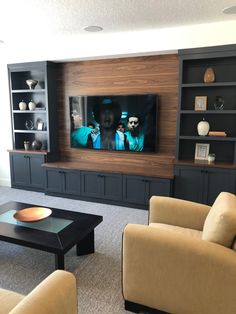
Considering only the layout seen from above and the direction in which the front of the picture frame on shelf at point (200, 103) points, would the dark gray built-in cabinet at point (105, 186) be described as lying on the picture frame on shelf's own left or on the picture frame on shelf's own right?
on the picture frame on shelf's own right

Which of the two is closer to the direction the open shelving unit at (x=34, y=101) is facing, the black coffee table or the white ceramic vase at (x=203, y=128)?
the black coffee table

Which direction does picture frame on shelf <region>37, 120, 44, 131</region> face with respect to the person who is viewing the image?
facing the viewer

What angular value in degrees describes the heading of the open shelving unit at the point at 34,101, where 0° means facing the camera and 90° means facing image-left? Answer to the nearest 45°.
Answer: approximately 45°

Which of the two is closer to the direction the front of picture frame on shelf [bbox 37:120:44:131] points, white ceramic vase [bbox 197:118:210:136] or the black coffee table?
the black coffee table

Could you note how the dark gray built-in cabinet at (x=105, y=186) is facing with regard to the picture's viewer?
facing the viewer and to the left of the viewer

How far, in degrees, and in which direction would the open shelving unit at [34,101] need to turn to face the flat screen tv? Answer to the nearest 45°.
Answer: approximately 90° to its left

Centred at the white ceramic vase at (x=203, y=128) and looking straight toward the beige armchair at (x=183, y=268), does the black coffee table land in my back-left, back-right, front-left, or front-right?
front-right

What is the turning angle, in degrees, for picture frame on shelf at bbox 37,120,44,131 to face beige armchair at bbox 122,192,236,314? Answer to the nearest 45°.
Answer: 0° — it already faces it

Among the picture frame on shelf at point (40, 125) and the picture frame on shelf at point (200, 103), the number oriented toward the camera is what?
2

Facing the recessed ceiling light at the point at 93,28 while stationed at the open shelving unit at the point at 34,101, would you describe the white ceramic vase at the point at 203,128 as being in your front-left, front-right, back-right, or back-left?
front-left

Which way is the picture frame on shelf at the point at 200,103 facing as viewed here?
toward the camera

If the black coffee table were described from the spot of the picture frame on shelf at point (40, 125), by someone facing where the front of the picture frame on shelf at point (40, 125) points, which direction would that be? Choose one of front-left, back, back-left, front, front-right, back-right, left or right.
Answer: front

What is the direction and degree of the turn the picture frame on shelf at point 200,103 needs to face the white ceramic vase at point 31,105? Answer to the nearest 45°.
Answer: approximately 90° to its right

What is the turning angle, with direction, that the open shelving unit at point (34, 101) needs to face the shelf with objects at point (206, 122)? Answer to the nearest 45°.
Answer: approximately 90° to its left

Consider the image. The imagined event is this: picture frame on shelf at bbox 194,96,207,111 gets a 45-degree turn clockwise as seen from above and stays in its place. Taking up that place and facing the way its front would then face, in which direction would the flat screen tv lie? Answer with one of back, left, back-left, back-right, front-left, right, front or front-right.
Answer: front-right
